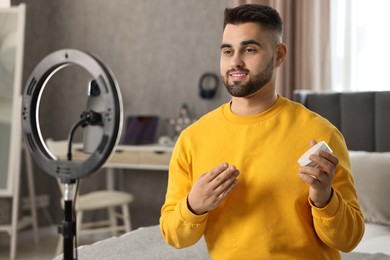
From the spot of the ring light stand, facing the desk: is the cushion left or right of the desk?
right

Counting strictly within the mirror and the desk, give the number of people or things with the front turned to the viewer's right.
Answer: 0

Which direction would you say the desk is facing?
toward the camera

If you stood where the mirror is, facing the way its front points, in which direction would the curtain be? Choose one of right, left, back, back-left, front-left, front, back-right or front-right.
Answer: left

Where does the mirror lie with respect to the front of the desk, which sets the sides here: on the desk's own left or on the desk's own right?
on the desk's own right

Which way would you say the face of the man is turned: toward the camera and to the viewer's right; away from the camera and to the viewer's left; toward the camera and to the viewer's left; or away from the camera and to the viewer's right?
toward the camera and to the viewer's left

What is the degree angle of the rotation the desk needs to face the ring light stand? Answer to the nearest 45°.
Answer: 0° — it already faces it

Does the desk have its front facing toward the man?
yes

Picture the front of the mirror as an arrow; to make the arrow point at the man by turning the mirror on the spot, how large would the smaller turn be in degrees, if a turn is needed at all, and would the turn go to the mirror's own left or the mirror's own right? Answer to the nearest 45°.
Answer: approximately 45° to the mirror's own left
